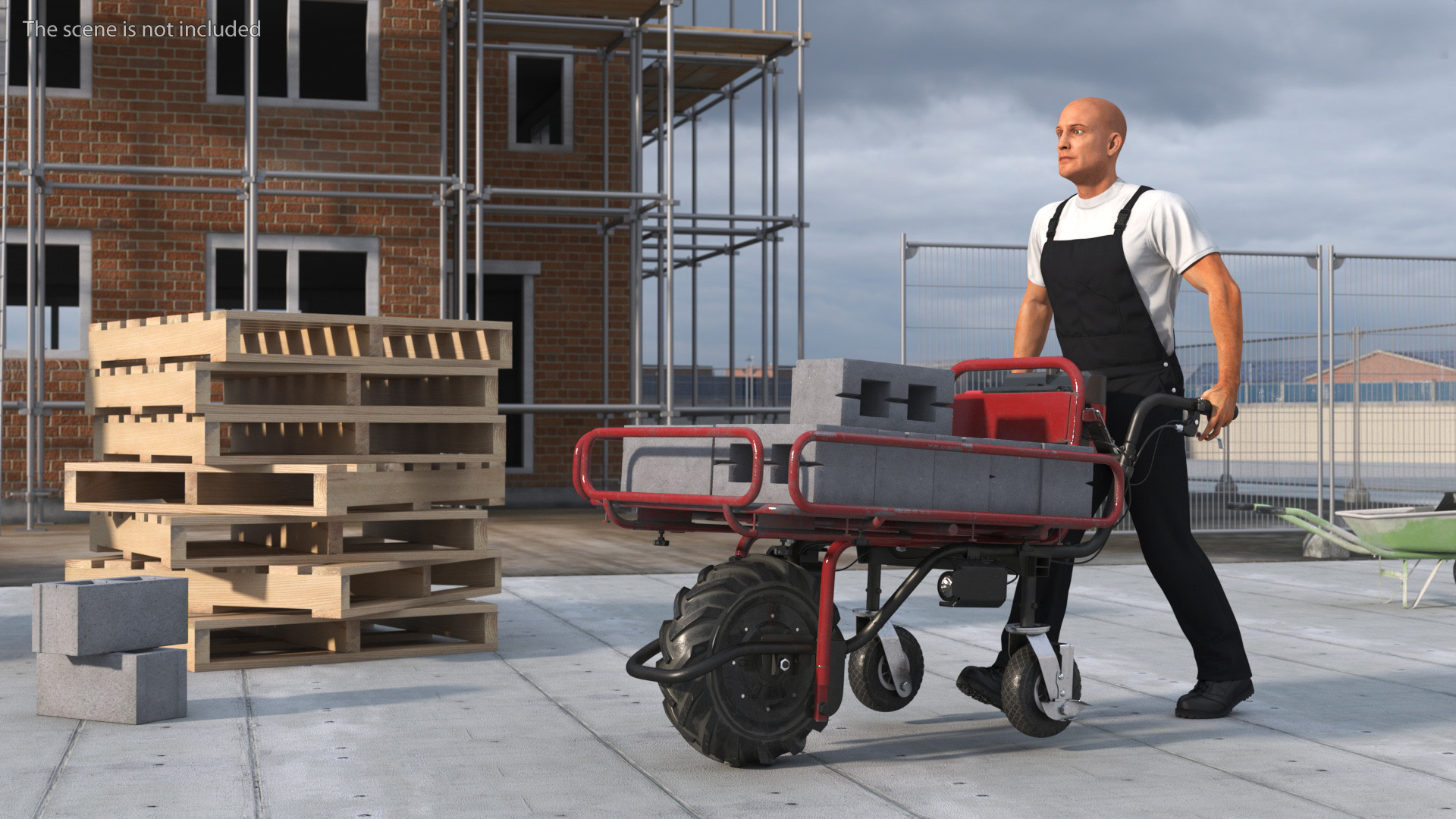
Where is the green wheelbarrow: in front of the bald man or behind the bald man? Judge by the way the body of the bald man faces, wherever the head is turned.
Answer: behind

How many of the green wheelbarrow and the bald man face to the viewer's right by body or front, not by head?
1

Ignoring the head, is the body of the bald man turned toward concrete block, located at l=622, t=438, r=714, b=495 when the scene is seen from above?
yes

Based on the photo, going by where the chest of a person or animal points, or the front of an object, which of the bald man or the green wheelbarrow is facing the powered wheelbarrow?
the bald man

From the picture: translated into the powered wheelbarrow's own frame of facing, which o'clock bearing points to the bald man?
The bald man is roughly at 6 o'clock from the powered wheelbarrow.

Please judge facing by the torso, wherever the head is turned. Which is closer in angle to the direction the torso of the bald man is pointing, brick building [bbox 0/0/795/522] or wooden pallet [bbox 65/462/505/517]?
the wooden pallet

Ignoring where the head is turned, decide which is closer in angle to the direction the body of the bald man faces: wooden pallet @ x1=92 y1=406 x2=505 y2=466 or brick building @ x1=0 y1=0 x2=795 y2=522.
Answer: the wooden pallet

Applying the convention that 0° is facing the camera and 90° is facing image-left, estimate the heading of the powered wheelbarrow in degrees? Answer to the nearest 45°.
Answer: approximately 45°

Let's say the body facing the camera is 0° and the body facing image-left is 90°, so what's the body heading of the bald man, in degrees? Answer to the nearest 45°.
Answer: approximately 45°

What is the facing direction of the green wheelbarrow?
to the viewer's right

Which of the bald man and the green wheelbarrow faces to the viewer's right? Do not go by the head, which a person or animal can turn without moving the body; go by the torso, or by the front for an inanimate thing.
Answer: the green wheelbarrow

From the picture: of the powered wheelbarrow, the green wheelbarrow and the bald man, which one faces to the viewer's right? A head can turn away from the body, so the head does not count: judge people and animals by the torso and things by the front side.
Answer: the green wheelbarrow
